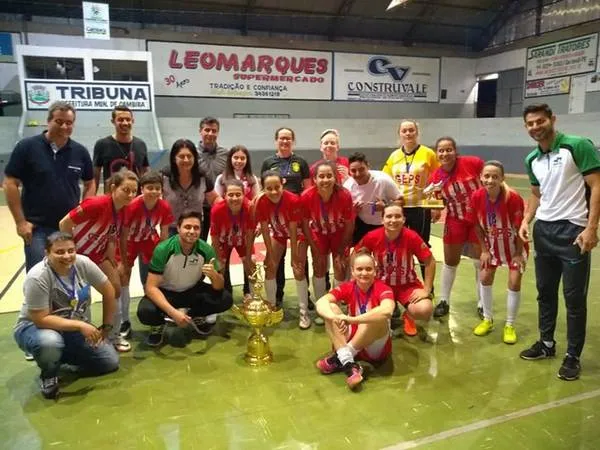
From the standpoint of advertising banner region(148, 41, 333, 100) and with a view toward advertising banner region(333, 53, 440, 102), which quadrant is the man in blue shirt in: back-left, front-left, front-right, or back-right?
back-right

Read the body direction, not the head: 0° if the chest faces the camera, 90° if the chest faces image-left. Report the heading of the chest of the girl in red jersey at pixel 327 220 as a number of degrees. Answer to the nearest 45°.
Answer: approximately 0°

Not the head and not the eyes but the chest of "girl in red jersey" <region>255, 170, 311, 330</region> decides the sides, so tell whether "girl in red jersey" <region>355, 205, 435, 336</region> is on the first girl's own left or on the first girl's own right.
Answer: on the first girl's own left

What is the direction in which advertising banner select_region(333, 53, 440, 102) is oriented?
toward the camera

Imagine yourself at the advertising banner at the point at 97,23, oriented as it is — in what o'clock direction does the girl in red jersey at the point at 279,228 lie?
The girl in red jersey is roughly at 12 o'clock from the advertising banner.

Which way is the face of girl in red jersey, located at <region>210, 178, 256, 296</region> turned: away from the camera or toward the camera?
toward the camera

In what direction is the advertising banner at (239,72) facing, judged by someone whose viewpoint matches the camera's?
facing the viewer

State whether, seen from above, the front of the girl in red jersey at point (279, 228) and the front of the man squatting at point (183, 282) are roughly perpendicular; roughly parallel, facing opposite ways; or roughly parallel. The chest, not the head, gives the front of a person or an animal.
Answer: roughly parallel

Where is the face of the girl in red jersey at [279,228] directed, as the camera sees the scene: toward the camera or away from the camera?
toward the camera

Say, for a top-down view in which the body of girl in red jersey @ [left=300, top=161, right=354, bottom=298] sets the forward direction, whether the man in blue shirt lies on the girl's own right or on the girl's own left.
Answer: on the girl's own right

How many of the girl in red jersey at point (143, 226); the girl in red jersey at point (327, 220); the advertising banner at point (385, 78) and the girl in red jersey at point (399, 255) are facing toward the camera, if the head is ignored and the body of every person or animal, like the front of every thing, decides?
4

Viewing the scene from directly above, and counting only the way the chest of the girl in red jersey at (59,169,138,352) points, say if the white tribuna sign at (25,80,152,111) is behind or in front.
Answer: behind

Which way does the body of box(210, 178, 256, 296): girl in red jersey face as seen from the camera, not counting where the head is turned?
toward the camera

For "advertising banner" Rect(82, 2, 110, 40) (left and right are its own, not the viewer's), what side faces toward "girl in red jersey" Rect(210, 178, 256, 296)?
front

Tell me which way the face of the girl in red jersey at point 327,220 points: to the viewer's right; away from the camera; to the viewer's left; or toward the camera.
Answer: toward the camera

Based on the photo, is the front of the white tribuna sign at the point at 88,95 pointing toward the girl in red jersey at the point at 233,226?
yes
